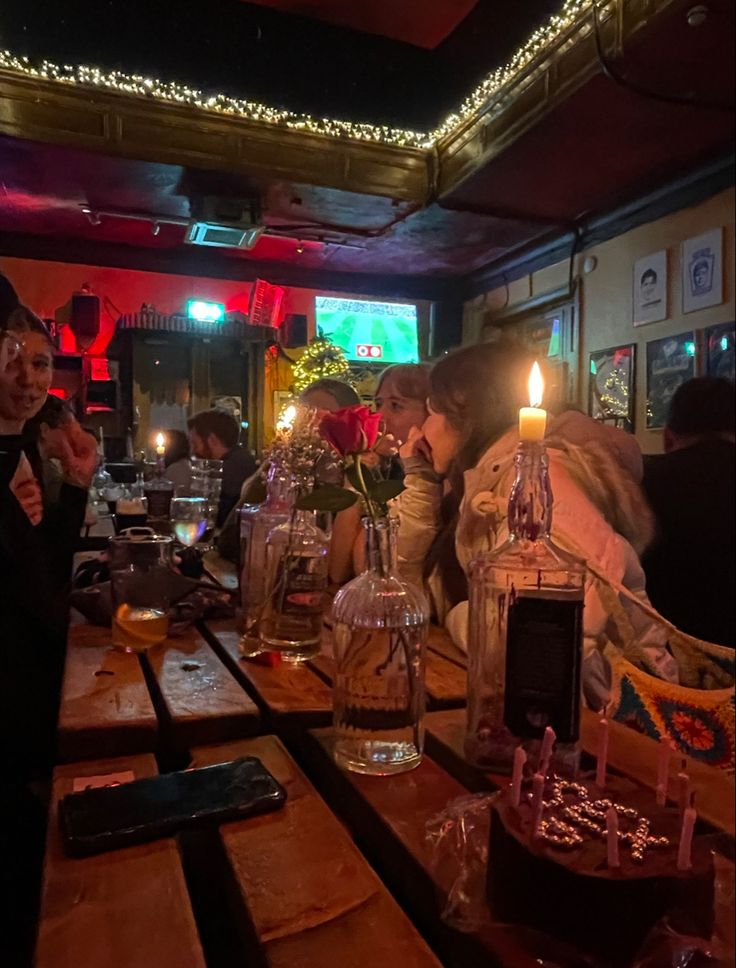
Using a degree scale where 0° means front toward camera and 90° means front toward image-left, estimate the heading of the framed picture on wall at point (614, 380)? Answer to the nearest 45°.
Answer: approximately 45°

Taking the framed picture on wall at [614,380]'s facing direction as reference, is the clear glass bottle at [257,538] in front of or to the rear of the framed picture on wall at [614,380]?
in front

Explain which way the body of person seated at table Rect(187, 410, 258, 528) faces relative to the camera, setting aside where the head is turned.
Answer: to the viewer's left

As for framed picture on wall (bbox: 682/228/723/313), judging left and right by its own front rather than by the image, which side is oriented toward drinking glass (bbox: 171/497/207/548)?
front

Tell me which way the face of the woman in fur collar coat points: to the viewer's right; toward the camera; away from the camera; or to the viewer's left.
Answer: to the viewer's left

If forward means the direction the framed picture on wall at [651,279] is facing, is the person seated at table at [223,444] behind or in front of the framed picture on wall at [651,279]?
in front

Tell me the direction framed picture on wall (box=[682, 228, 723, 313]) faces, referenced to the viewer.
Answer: facing the viewer and to the left of the viewer

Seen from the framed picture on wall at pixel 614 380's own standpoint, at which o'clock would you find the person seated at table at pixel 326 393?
The person seated at table is roughly at 11 o'clock from the framed picture on wall.

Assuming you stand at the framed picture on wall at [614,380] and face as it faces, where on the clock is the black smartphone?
The black smartphone is roughly at 11 o'clock from the framed picture on wall.
